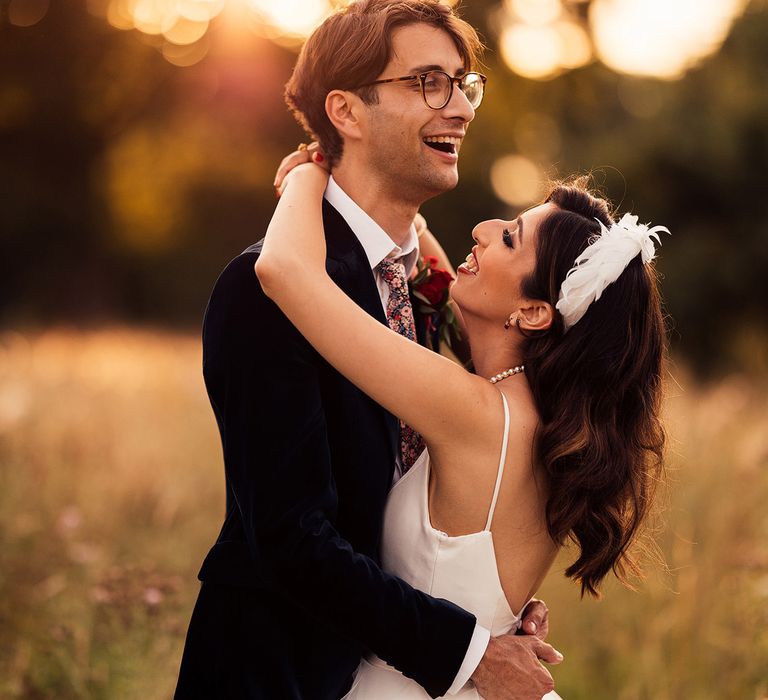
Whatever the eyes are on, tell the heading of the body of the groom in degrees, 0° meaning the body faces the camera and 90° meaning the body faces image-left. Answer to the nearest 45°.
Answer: approximately 315°

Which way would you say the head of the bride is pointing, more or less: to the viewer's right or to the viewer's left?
to the viewer's left
